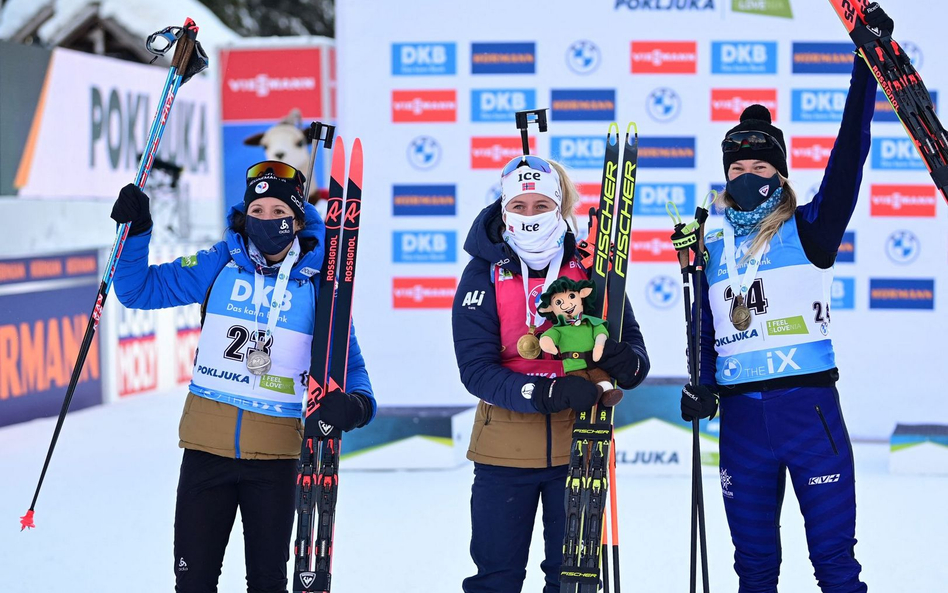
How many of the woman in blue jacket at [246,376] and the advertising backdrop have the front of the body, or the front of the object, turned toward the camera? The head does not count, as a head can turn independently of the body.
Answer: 2

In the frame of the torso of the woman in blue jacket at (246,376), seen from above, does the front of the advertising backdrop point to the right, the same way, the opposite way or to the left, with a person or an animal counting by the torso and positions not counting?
the same way

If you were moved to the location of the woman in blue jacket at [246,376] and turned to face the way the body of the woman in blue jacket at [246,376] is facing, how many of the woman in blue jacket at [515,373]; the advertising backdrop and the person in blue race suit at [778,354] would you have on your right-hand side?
0

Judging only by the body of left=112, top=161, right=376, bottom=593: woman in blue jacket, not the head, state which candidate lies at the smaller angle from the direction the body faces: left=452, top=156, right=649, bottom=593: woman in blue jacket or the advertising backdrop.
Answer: the woman in blue jacket

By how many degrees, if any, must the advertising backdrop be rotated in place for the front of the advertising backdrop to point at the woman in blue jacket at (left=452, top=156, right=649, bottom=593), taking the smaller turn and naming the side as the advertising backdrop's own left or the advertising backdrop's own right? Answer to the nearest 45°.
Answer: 0° — it already faces them

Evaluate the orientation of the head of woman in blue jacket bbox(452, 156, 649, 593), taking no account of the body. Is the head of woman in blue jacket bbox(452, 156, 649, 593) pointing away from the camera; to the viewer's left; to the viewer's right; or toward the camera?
toward the camera

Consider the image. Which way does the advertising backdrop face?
toward the camera

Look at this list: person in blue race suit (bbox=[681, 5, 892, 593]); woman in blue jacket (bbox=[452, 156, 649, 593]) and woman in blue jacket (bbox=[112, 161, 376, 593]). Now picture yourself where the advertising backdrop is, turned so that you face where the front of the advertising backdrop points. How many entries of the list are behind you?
0

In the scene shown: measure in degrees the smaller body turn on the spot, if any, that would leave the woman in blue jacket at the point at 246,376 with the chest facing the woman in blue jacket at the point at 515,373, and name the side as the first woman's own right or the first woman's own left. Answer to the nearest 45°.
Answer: approximately 90° to the first woman's own left

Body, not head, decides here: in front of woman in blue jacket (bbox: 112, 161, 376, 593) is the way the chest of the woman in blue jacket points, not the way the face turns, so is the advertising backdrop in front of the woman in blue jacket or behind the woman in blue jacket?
behind

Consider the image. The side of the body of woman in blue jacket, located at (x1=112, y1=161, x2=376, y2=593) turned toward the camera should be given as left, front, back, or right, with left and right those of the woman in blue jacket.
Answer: front

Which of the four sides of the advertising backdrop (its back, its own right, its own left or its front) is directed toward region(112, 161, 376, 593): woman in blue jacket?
front

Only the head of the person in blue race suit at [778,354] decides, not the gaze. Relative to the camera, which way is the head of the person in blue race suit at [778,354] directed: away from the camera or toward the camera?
toward the camera

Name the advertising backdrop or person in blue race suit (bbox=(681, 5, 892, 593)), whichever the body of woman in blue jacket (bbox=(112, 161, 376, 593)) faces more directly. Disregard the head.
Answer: the person in blue race suit

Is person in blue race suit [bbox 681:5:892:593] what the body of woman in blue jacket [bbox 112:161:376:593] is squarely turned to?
no
